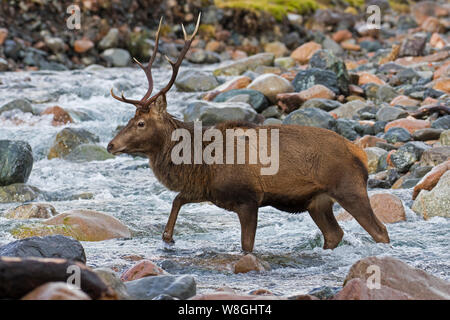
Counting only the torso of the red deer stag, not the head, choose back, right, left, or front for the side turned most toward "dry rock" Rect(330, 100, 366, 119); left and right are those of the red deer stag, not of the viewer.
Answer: right

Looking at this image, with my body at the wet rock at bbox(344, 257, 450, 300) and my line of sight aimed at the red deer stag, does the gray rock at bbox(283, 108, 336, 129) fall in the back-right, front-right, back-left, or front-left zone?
front-right

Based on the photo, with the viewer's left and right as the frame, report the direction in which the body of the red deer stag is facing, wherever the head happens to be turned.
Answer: facing to the left of the viewer

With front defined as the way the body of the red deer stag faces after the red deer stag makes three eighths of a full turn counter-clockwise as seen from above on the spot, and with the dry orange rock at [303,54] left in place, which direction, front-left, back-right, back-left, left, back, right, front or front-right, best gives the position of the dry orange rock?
back-left

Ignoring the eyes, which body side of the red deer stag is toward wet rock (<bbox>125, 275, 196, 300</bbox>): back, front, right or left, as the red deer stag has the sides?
left

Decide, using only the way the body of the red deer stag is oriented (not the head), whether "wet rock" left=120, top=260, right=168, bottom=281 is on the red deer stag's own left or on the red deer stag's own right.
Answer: on the red deer stag's own left

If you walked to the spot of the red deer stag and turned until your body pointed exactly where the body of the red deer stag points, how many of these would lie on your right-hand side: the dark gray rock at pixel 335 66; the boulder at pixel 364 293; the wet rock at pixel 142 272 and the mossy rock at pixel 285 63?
2

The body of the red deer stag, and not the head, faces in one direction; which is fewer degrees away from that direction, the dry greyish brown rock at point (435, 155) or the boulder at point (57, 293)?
the boulder

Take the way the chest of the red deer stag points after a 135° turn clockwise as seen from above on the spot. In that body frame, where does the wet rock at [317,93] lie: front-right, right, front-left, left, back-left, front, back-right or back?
front-left

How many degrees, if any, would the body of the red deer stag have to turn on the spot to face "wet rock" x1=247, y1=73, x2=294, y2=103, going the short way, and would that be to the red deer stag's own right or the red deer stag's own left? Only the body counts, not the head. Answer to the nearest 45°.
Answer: approximately 90° to the red deer stag's own right

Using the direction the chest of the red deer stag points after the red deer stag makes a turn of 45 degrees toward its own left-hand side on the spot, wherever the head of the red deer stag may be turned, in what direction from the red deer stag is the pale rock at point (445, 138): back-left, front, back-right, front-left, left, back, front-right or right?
back
